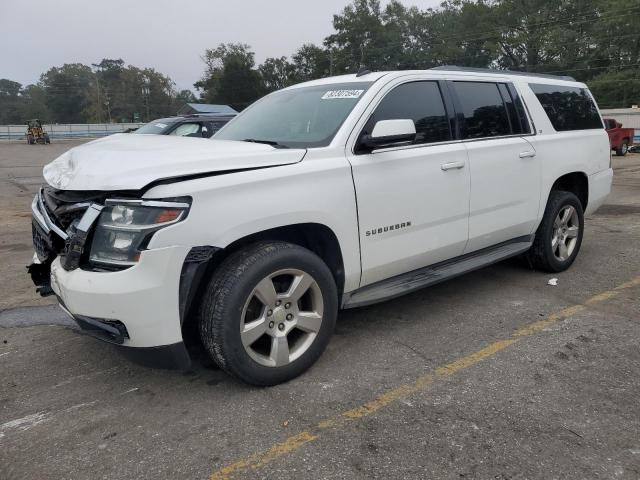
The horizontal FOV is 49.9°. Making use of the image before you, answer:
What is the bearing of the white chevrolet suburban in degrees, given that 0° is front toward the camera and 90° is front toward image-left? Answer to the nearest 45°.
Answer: approximately 45°

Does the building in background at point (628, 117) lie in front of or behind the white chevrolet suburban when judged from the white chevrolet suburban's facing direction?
behind

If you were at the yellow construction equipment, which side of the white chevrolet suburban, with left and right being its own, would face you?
right

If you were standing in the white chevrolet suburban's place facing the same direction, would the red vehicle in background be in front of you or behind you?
behind
